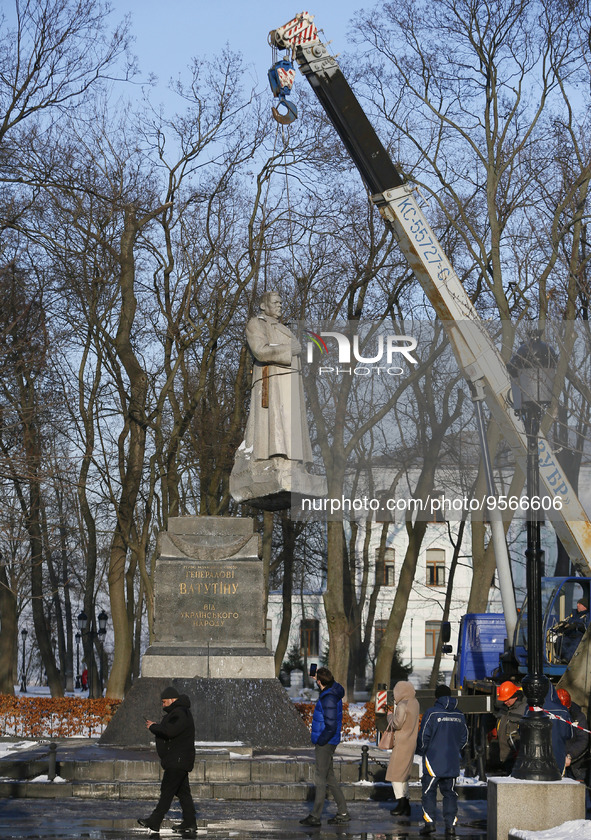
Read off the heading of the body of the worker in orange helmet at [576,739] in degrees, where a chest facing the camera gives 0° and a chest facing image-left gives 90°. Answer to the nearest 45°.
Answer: approximately 90°

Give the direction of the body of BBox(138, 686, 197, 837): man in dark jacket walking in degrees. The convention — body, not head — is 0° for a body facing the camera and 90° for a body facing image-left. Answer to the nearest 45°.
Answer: approximately 90°

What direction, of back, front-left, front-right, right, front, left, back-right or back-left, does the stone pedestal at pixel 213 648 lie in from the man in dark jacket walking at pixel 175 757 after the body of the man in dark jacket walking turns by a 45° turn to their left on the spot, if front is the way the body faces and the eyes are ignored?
back-right

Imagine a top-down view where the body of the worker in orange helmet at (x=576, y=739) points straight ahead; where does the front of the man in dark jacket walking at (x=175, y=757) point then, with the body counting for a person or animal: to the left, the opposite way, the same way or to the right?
the same way

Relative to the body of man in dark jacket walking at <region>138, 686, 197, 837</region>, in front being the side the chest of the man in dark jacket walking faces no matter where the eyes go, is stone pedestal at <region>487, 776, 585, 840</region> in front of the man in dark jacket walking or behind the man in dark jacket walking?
behind

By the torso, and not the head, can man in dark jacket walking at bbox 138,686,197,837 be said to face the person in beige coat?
no

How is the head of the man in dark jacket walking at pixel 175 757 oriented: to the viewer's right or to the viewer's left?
to the viewer's left

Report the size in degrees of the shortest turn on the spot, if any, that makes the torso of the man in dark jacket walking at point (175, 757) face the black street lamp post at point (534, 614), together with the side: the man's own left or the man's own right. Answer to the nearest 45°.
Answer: approximately 180°

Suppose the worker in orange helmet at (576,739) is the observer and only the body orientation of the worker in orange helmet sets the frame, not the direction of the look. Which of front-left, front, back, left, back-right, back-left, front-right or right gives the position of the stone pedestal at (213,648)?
front

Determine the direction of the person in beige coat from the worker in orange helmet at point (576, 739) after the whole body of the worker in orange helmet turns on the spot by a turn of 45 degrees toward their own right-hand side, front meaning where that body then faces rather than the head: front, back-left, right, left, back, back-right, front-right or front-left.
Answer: left
